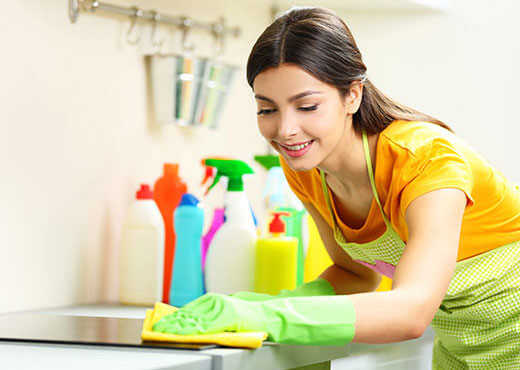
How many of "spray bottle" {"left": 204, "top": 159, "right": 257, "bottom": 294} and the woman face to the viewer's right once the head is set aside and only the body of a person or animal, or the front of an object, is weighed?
0

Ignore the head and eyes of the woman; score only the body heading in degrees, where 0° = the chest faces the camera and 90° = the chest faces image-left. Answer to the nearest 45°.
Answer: approximately 45°

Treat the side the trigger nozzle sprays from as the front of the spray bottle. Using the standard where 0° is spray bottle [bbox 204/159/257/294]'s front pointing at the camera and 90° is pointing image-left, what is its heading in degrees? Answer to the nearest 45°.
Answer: approximately 90°

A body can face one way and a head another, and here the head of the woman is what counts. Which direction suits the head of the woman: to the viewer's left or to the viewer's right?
to the viewer's left
